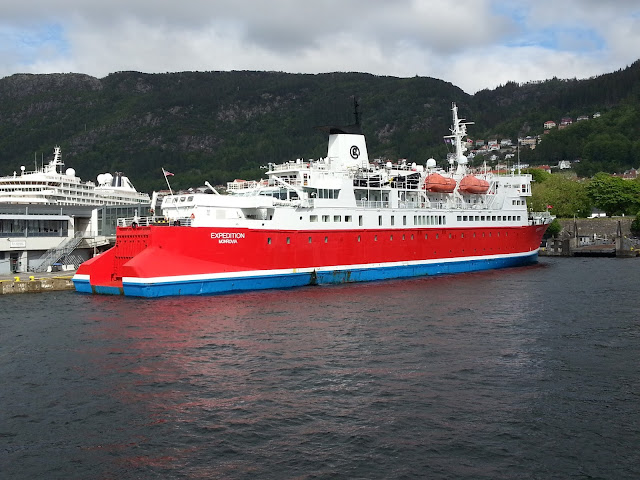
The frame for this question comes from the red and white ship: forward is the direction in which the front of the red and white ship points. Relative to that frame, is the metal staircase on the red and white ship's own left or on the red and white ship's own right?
on the red and white ship's own left

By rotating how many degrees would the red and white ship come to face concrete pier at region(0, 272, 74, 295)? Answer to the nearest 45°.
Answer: approximately 135° to its left

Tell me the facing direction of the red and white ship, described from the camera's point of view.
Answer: facing away from the viewer and to the right of the viewer
